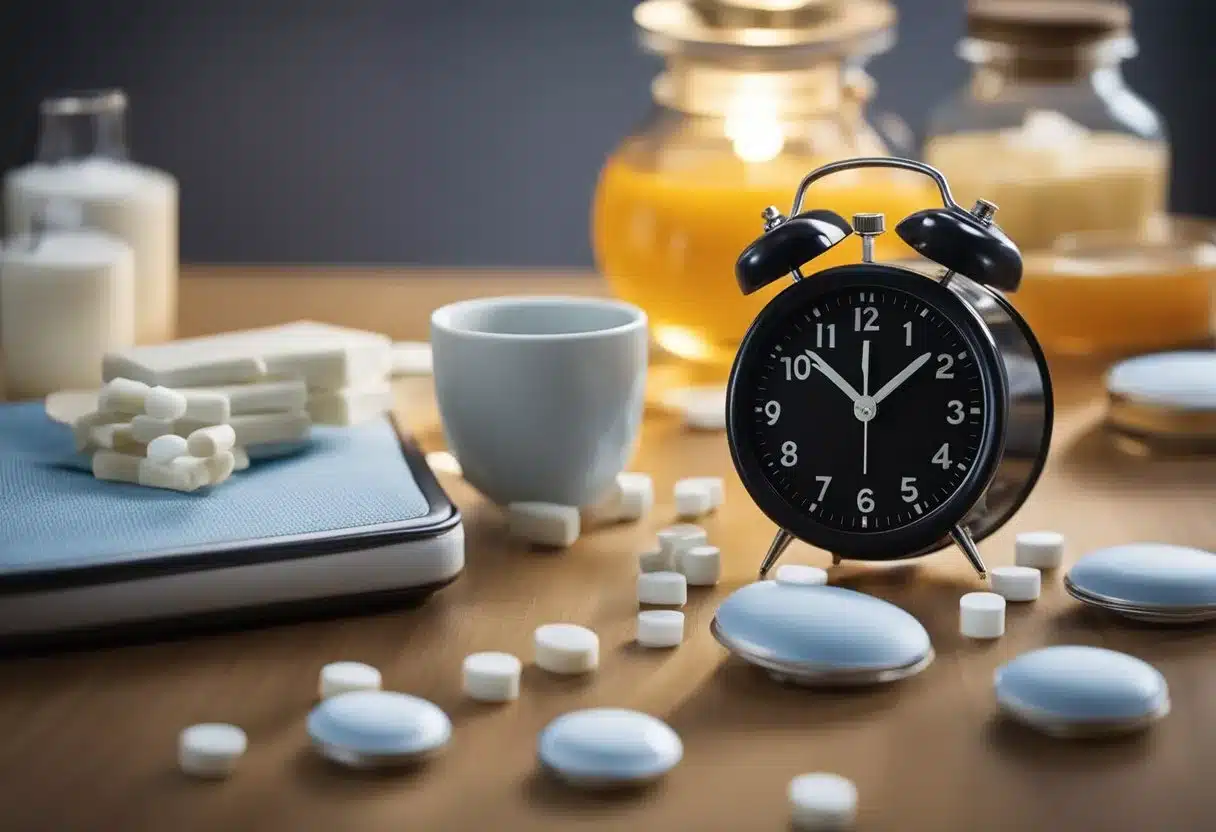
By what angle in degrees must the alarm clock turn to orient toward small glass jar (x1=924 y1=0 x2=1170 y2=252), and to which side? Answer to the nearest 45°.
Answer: approximately 135° to its right

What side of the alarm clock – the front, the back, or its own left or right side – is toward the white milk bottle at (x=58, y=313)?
right

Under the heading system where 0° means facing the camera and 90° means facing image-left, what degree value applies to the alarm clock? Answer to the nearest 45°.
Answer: approximately 45°
